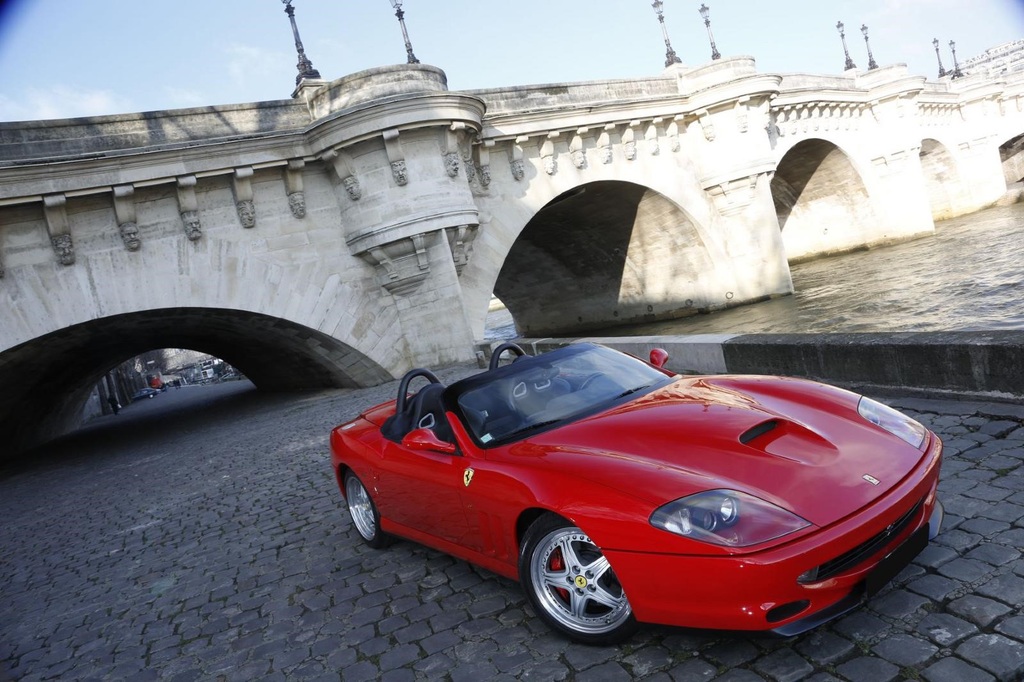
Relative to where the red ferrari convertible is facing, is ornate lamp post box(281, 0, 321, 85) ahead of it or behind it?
behind

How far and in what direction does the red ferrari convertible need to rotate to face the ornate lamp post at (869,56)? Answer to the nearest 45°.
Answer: approximately 90° to its left

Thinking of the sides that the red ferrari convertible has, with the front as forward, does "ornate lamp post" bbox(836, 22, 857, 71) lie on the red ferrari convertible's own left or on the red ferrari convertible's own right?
on the red ferrari convertible's own left

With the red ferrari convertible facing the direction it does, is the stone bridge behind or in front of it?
behind

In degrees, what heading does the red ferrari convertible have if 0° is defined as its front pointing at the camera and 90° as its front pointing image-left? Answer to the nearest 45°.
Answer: approximately 315°

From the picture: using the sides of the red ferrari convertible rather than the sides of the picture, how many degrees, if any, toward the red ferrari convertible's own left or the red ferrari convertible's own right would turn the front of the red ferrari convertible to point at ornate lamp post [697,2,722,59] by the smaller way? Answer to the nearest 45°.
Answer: approximately 135° to the red ferrari convertible's own left
